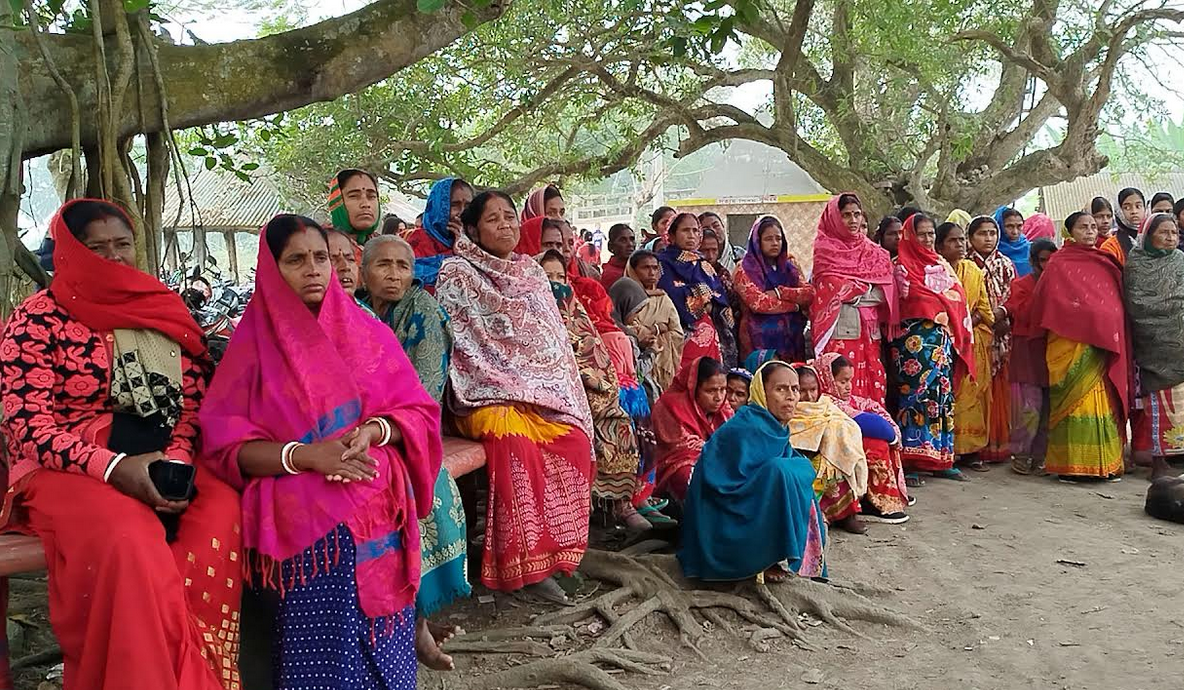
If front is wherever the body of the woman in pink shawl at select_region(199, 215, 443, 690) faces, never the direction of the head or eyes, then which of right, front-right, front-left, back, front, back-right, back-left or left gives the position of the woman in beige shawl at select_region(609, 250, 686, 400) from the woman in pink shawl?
left

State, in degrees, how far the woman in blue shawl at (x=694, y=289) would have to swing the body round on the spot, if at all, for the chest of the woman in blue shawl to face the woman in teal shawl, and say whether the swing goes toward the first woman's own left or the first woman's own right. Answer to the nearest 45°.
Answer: approximately 45° to the first woman's own right

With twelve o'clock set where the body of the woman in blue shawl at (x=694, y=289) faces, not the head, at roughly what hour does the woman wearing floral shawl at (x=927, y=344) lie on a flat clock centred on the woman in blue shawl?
The woman wearing floral shawl is roughly at 10 o'clock from the woman in blue shawl.

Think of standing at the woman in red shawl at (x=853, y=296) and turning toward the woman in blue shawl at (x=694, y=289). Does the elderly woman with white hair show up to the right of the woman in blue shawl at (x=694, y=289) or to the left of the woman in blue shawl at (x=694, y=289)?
left

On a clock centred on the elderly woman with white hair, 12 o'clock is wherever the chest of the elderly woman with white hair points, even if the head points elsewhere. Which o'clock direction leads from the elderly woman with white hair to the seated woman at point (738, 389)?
The seated woman is roughly at 9 o'clock from the elderly woman with white hair.

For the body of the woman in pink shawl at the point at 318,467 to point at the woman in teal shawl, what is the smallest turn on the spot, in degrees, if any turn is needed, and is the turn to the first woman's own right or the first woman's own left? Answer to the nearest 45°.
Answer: approximately 90° to the first woman's own left

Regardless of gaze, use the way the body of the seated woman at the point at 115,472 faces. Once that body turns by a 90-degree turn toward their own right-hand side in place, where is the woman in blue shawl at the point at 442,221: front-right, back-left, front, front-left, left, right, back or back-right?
back

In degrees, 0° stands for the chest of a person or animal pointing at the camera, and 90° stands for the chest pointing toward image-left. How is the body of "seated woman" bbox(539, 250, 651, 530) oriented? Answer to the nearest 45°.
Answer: approximately 315°

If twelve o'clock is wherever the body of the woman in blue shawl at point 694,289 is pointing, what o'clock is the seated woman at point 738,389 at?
The seated woman is roughly at 1 o'clock from the woman in blue shawl.

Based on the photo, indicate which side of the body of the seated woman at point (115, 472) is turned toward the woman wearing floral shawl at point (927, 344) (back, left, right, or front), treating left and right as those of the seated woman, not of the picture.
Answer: left

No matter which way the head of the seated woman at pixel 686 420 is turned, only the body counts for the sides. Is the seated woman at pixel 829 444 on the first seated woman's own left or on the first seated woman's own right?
on the first seated woman's own left

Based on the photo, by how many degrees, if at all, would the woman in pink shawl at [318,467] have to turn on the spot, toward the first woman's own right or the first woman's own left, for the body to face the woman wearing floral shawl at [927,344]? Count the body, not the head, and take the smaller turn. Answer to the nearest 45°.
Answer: approximately 90° to the first woman's own left
